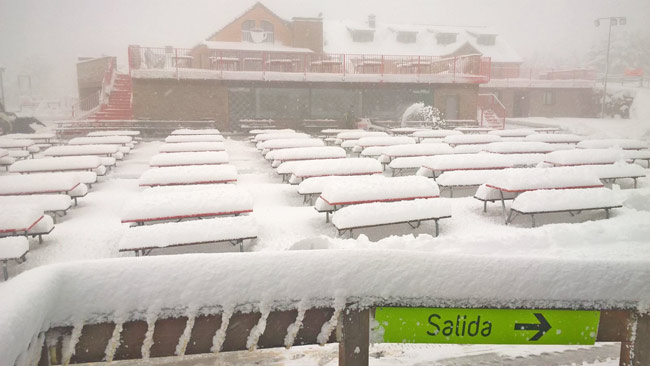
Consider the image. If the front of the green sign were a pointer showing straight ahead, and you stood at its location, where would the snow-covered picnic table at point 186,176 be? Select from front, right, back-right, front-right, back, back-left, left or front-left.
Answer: back-right

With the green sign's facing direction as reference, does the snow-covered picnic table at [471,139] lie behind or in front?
behind

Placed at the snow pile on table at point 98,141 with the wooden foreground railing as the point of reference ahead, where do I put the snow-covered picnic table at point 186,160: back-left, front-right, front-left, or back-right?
front-left

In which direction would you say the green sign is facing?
toward the camera

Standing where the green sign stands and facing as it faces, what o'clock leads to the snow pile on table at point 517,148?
The snow pile on table is roughly at 6 o'clock from the green sign.

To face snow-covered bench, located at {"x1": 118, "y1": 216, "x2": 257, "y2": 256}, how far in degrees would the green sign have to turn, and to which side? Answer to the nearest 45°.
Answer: approximately 135° to its right

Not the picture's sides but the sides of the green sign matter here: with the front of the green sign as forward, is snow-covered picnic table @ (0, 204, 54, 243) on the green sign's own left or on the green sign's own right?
on the green sign's own right

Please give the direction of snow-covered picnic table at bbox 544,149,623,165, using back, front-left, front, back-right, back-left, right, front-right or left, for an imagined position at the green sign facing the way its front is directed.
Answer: back

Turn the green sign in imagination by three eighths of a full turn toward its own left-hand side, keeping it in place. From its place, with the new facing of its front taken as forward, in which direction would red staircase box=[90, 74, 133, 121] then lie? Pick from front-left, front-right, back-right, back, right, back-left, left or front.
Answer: left

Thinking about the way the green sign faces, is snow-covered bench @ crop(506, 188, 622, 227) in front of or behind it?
behind

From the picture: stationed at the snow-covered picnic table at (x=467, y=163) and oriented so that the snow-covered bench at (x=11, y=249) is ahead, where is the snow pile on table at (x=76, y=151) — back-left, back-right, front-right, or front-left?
front-right

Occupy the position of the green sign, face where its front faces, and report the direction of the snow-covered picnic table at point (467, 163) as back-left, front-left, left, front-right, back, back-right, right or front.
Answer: back

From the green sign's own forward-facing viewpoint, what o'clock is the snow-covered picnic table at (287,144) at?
The snow-covered picnic table is roughly at 5 o'clock from the green sign.

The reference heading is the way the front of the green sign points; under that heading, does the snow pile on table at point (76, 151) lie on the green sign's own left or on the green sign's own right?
on the green sign's own right

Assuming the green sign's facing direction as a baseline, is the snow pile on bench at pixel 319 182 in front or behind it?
behind

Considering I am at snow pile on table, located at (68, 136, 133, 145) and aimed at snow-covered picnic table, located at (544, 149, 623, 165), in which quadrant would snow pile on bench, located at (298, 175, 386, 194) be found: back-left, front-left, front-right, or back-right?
front-right

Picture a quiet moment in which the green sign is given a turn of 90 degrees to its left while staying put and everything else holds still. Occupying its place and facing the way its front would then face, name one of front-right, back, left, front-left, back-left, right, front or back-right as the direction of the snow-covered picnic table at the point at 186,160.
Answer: back-left
